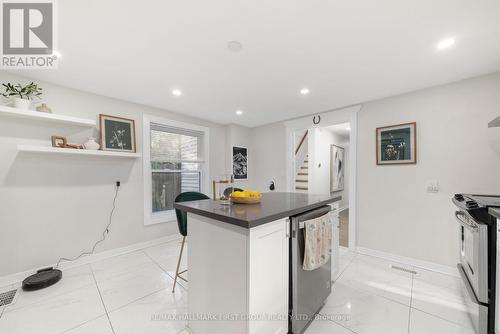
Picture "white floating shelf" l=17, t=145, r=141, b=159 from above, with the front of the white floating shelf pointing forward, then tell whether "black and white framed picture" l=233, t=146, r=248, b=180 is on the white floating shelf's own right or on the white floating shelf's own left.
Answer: on the white floating shelf's own left

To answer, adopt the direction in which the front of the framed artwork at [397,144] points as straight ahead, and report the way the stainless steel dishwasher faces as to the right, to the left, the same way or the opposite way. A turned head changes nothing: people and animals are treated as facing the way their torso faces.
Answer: to the left

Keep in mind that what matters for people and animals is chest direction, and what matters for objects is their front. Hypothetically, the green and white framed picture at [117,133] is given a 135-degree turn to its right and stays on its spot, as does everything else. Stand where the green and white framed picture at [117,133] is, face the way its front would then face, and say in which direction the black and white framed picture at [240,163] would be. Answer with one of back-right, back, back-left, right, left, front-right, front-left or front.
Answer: back

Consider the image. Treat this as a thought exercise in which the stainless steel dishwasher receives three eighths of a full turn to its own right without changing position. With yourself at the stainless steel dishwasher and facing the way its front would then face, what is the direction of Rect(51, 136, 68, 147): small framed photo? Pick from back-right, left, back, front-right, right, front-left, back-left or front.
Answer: front

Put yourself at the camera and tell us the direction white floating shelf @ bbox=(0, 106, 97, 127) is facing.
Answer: facing the viewer and to the right of the viewer

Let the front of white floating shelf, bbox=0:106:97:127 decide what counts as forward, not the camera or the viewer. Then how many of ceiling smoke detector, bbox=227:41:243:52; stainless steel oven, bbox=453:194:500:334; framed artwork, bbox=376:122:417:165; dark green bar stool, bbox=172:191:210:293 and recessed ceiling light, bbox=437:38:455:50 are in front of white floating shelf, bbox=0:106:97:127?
5

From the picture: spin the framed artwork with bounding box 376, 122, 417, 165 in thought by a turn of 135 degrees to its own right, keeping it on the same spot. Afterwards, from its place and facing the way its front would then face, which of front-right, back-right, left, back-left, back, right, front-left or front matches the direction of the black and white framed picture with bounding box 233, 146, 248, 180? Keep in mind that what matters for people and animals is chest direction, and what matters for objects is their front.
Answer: left

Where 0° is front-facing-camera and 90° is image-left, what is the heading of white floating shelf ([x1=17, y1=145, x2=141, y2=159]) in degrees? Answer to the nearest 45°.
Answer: approximately 315°

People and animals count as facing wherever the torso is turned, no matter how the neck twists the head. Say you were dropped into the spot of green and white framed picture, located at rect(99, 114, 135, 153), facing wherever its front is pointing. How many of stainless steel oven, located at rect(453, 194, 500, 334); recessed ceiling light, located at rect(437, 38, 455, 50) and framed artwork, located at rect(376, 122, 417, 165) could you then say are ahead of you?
3

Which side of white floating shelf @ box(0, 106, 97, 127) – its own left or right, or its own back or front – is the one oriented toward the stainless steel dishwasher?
front

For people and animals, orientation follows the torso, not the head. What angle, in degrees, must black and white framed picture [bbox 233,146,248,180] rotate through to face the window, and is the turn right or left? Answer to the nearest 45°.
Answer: approximately 90° to its right

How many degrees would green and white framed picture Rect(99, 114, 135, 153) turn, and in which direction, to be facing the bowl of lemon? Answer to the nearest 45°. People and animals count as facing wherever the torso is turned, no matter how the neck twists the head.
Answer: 0° — it already faces it

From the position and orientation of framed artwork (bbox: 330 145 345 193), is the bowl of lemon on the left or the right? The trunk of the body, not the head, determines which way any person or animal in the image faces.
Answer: on its right

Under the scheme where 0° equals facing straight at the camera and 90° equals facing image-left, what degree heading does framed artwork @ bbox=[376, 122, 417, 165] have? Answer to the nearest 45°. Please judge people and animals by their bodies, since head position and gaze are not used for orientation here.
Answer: approximately 45°

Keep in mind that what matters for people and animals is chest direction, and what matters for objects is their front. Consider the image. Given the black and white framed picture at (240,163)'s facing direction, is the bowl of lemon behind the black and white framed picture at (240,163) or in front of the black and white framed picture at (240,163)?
in front

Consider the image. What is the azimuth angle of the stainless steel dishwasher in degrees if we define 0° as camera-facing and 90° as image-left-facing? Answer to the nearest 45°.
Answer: approximately 315°

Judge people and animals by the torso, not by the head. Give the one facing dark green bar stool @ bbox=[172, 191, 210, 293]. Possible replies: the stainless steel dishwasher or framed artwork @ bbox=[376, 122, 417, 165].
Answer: the framed artwork

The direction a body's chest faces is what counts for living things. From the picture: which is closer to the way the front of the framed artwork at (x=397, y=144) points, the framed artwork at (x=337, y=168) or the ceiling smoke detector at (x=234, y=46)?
the ceiling smoke detector

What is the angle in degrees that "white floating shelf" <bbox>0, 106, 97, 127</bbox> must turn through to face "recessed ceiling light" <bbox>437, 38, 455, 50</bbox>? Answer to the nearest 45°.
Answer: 0° — it already faces it
